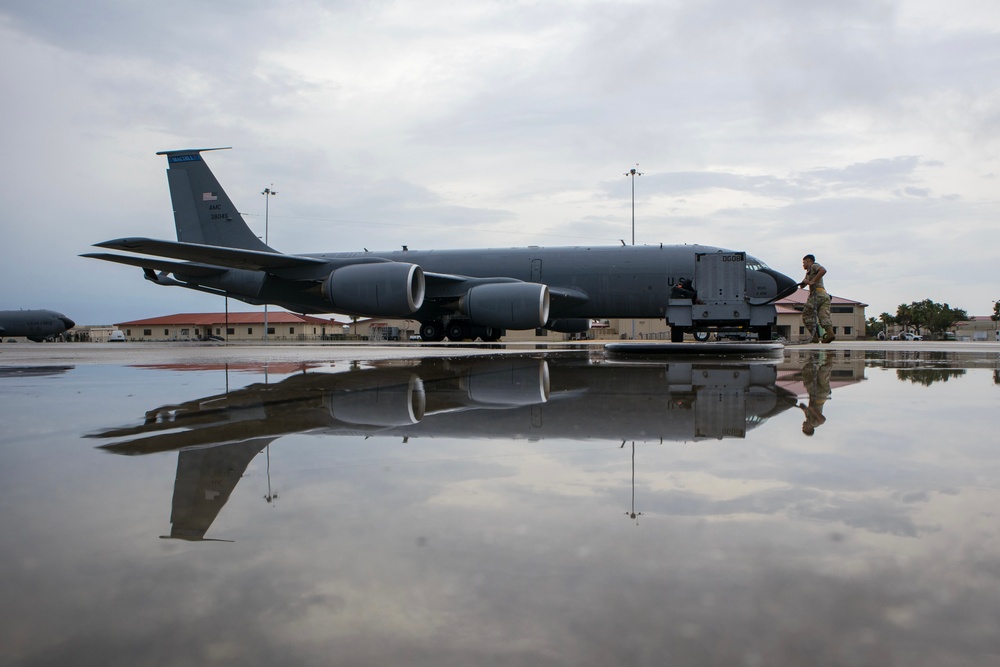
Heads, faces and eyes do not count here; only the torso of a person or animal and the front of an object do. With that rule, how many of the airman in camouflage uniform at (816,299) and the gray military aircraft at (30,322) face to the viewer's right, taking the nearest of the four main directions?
1

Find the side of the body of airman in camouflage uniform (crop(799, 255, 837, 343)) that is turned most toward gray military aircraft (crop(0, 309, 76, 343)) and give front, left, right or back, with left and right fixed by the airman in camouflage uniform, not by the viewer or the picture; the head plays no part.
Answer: front

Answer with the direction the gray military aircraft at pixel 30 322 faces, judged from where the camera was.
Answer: facing to the right of the viewer

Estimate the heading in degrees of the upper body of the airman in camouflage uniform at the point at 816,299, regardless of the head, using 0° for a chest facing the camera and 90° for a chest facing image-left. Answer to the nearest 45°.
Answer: approximately 90°
